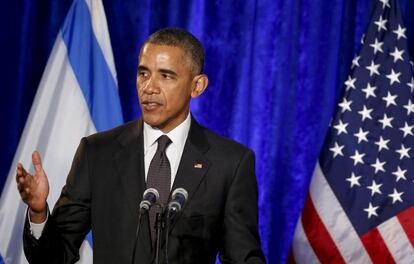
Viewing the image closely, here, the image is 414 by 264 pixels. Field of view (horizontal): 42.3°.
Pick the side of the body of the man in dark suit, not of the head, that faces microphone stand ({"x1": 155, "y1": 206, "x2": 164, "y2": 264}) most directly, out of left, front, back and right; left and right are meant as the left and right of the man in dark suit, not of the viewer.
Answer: front

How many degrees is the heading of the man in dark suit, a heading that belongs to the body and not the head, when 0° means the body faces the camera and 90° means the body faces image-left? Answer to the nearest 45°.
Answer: approximately 0°

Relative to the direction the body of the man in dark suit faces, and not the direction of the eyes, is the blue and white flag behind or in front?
behind

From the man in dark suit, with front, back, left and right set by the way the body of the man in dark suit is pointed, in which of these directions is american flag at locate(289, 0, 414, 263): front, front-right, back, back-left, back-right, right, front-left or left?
back-left

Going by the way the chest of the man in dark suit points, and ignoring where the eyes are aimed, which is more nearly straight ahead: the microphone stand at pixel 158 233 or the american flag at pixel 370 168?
the microphone stand

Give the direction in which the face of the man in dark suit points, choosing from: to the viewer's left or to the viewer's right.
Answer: to the viewer's left

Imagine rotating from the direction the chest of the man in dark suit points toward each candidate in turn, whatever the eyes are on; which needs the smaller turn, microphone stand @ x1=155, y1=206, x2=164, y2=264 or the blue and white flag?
the microphone stand

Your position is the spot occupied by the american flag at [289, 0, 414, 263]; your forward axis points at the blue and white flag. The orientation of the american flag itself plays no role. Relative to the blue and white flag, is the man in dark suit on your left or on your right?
left
